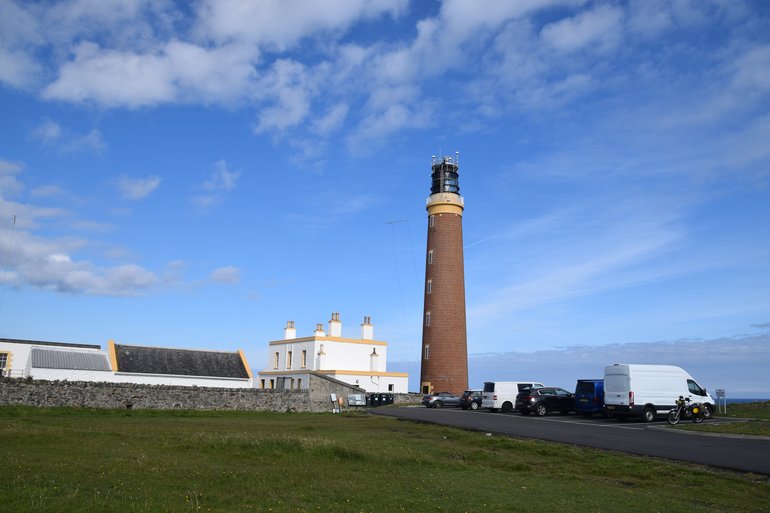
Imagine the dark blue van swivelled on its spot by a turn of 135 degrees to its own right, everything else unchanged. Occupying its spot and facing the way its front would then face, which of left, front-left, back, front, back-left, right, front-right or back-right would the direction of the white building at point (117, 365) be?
right

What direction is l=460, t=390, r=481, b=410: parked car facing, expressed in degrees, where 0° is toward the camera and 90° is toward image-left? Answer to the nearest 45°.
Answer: approximately 225°

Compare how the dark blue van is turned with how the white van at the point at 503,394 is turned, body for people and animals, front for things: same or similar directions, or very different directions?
same or similar directions

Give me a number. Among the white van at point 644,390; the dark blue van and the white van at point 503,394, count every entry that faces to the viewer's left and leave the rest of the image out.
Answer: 0

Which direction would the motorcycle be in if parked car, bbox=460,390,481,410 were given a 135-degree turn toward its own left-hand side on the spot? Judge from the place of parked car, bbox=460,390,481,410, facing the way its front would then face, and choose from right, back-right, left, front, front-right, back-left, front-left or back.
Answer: back-left

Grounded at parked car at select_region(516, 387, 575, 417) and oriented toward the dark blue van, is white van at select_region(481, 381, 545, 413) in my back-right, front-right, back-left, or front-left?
back-left

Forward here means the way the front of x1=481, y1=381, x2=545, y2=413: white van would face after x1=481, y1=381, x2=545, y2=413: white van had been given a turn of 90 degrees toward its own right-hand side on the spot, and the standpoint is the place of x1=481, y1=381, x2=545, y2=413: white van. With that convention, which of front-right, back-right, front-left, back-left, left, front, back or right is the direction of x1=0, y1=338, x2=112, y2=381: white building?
back-right

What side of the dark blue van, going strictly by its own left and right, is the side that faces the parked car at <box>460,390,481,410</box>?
left

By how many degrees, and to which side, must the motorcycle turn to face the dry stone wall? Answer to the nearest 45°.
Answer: approximately 45° to its right

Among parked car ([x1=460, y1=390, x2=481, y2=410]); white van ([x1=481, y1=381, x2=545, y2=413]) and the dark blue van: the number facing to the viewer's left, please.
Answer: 0

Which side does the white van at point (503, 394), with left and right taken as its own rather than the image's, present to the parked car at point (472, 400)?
left
